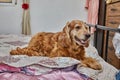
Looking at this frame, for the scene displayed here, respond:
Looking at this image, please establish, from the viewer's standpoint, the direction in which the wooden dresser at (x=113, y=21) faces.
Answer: facing the viewer and to the left of the viewer

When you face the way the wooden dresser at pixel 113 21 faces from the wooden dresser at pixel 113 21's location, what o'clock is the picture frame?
The picture frame is roughly at 2 o'clock from the wooden dresser.

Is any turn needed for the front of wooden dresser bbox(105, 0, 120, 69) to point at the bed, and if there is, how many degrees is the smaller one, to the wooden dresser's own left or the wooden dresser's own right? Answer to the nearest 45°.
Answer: approximately 45° to the wooden dresser's own left

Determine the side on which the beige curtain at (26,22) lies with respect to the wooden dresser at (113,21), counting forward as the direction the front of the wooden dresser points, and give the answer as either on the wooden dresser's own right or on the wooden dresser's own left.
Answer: on the wooden dresser's own right

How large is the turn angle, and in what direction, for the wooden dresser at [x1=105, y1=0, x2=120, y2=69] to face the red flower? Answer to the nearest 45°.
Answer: approximately 45° to its right

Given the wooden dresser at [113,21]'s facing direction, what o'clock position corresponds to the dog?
The dog is roughly at 11 o'clock from the wooden dresser.
